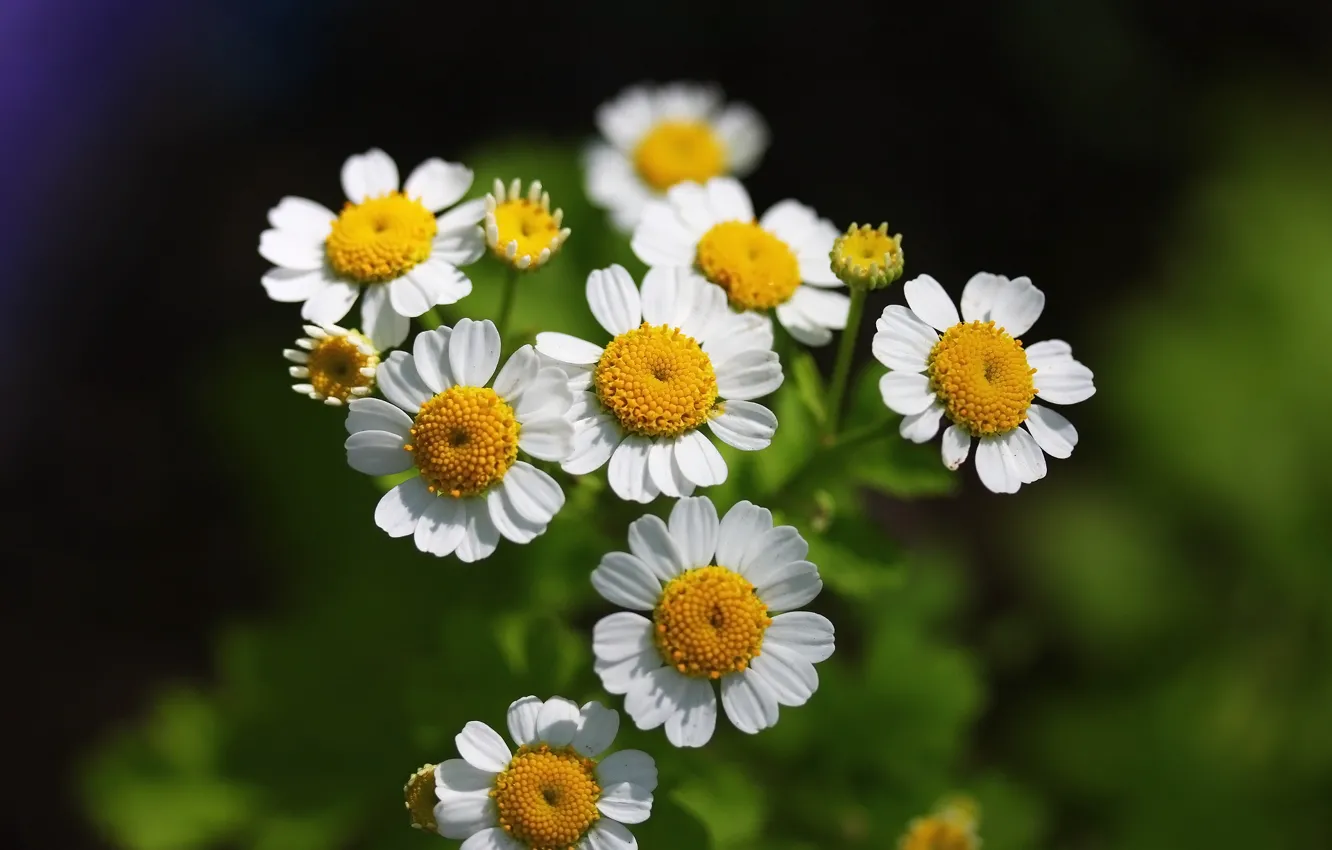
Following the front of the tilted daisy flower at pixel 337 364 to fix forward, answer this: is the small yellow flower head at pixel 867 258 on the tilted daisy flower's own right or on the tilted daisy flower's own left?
on the tilted daisy flower's own left

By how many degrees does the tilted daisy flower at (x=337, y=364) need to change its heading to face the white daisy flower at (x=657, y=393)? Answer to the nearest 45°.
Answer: approximately 90° to its left

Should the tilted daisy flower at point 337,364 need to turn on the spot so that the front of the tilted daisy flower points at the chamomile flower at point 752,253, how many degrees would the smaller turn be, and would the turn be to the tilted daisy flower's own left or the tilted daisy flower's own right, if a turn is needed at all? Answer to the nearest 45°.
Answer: approximately 135° to the tilted daisy flower's own left

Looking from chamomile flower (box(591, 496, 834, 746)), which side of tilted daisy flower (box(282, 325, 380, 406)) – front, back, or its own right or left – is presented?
left

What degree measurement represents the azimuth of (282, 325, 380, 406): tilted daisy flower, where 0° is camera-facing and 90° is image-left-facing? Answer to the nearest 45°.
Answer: approximately 45°
